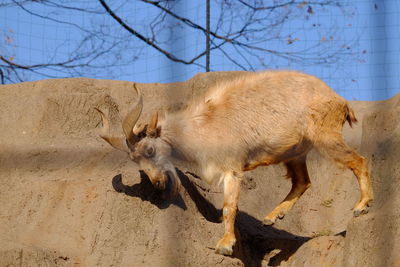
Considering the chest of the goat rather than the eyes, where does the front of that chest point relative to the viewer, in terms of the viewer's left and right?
facing to the left of the viewer
